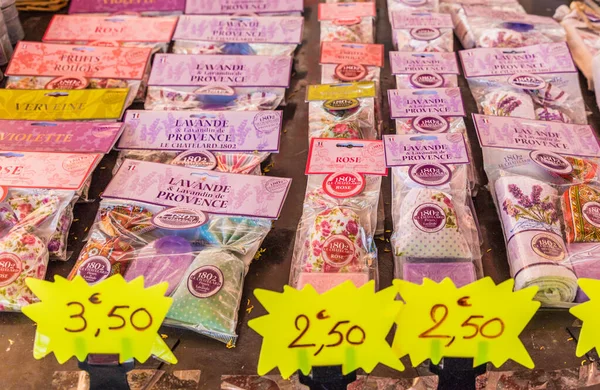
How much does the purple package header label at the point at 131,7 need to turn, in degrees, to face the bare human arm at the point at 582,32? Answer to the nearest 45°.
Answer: approximately 90° to its left

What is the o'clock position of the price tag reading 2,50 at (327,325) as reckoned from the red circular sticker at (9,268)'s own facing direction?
The price tag reading 2,50 is roughly at 11 o'clock from the red circular sticker.

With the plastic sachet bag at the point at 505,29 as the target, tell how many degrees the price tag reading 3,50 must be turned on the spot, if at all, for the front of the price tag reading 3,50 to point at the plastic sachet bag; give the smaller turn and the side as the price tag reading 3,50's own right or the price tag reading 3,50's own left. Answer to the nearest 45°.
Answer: approximately 135° to the price tag reading 3,50's own left

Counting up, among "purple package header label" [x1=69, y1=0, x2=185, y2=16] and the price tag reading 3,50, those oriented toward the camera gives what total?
2

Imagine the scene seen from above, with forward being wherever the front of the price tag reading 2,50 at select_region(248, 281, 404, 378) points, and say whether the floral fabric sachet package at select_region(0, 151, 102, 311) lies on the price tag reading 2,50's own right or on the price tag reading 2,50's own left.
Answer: on the price tag reading 2,50's own right
